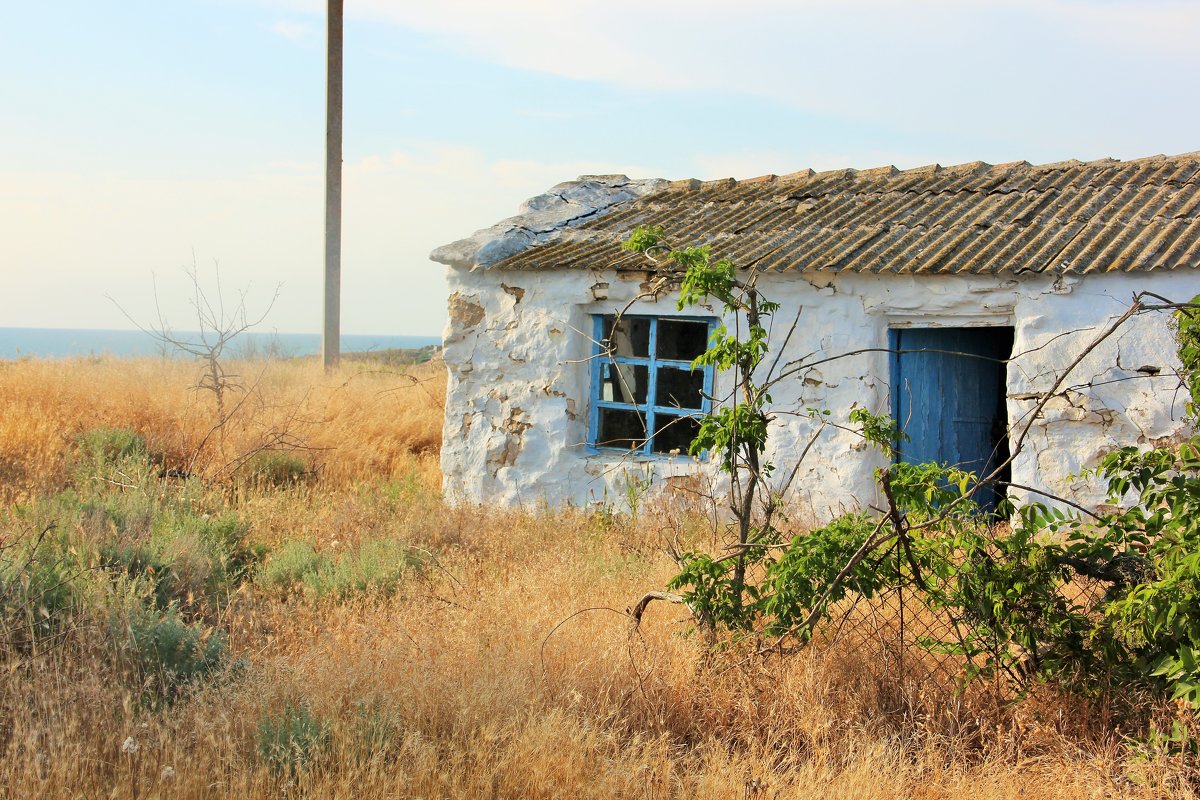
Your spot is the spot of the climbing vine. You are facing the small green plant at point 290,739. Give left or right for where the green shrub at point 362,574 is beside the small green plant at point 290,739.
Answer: right

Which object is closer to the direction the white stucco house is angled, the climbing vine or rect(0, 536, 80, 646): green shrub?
the climbing vine

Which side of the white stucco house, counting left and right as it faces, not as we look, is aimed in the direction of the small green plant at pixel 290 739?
front

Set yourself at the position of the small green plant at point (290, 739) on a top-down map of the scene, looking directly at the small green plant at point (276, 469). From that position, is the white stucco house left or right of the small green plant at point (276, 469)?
right

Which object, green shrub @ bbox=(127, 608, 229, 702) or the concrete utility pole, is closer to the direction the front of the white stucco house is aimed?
the green shrub

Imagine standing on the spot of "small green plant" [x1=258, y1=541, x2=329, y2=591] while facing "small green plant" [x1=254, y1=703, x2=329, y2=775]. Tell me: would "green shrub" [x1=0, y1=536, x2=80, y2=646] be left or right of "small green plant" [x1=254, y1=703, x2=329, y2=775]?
right

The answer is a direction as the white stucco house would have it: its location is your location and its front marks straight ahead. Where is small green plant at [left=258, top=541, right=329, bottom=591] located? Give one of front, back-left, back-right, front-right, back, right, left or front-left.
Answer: front-right

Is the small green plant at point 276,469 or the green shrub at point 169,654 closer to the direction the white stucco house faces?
the green shrub

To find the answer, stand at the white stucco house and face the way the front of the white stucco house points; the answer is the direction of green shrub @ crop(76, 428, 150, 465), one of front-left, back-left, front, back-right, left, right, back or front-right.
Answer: right

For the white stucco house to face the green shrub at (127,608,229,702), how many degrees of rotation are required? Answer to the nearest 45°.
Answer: approximately 45° to its right

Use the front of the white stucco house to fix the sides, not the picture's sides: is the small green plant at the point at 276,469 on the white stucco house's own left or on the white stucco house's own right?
on the white stucco house's own right

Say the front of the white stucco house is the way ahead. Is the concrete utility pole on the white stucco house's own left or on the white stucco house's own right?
on the white stucco house's own right

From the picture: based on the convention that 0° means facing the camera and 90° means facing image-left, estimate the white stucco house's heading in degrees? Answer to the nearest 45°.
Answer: approximately 0°

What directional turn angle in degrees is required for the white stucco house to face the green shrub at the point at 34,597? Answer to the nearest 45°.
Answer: approximately 45° to its right
